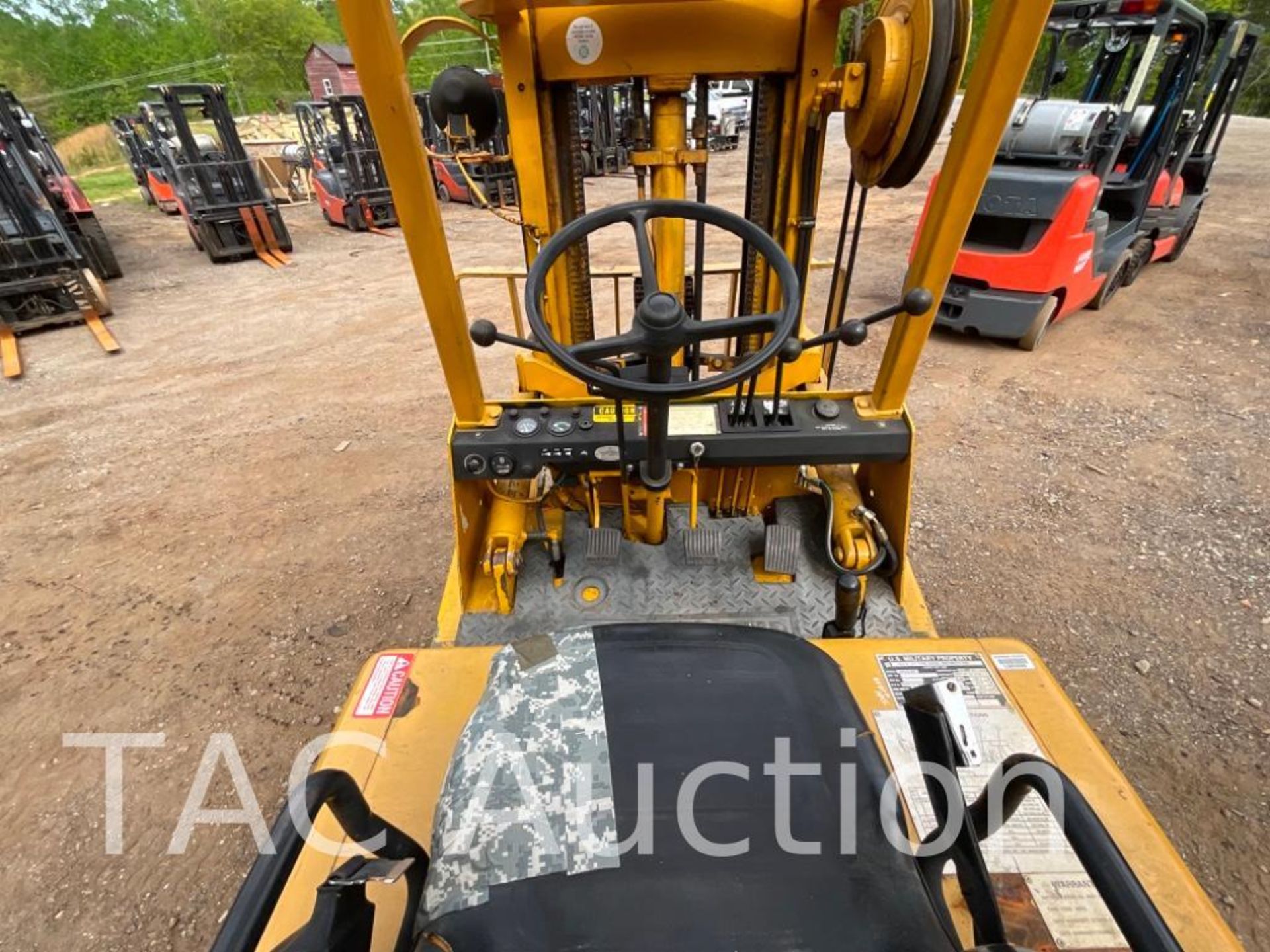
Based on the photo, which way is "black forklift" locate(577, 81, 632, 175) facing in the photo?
toward the camera

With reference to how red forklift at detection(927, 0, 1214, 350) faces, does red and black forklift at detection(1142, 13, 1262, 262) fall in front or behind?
in front

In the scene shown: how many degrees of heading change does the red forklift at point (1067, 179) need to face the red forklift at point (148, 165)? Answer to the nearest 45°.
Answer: approximately 135° to its left

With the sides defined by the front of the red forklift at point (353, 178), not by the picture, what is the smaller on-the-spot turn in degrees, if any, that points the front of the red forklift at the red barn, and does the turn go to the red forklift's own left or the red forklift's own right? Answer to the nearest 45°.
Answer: approximately 135° to the red forklift's own left

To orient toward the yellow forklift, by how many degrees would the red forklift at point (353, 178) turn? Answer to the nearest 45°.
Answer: approximately 45° to its right

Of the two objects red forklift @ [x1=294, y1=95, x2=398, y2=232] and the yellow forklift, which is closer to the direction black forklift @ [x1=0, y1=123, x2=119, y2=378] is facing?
the yellow forklift

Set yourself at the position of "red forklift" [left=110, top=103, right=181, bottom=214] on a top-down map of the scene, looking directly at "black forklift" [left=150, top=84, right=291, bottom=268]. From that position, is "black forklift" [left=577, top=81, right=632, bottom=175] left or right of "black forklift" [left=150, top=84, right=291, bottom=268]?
left

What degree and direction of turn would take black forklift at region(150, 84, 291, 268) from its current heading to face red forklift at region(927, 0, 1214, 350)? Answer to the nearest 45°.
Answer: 0° — it already faces it

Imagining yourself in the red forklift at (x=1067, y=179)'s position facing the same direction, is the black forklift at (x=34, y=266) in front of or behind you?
behind

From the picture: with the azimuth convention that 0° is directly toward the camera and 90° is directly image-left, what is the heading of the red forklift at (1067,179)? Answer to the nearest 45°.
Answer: approximately 225°

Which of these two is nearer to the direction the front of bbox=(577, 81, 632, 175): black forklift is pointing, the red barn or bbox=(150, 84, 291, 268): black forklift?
the black forklift

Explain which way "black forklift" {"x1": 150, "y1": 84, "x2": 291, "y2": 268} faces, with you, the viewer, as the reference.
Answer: facing the viewer and to the right of the viewer

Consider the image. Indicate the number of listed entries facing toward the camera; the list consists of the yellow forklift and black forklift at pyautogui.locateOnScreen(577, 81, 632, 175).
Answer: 1

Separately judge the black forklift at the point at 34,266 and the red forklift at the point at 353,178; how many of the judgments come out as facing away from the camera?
0

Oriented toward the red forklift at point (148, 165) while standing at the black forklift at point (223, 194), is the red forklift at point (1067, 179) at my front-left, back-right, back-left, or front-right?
back-right

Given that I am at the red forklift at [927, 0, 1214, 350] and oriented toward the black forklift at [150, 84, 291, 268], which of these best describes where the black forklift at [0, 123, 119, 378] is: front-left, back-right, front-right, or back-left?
front-left

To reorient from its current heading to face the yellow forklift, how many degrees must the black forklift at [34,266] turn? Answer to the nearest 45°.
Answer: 0° — it already faces it
